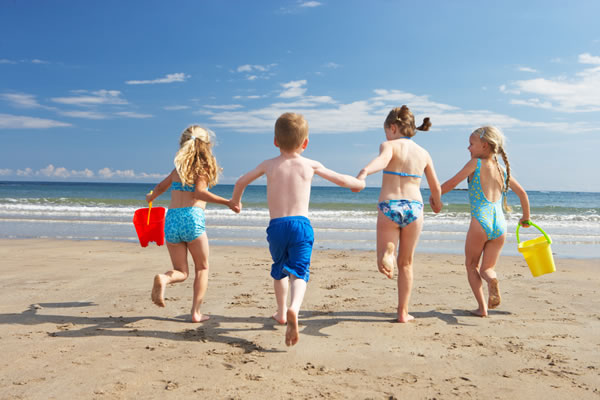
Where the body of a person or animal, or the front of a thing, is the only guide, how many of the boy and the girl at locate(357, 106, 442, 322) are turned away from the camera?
2

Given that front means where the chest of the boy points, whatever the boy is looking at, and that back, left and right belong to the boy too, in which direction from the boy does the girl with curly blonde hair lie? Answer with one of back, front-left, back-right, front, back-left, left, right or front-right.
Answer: front-left

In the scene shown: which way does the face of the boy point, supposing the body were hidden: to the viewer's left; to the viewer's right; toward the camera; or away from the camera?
away from the camera

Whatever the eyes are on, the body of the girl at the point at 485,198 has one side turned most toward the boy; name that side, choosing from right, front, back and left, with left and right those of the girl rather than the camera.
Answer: left

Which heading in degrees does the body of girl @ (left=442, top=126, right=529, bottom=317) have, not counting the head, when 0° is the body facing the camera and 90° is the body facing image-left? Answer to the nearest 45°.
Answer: approximately 135°

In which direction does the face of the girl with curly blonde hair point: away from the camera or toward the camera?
away from the camera

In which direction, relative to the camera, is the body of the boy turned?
away from the camera

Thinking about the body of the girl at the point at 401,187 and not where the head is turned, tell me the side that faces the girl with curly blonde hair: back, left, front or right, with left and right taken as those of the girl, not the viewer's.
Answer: left

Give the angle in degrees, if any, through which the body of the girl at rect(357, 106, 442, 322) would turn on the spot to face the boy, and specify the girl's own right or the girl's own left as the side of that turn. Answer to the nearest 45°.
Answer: approximately 135° to the girl's own left

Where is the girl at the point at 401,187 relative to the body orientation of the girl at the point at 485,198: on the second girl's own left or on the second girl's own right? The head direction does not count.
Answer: on the second girl's own left

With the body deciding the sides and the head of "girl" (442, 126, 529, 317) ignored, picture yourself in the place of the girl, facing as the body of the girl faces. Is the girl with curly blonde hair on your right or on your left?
on your left

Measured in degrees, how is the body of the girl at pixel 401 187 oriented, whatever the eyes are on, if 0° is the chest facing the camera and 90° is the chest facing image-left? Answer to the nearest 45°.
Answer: approximately 180°
